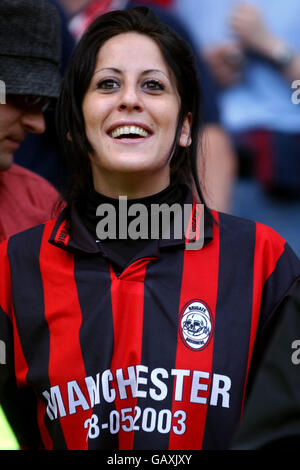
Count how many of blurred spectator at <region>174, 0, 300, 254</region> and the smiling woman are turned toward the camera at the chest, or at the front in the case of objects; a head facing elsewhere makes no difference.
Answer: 2

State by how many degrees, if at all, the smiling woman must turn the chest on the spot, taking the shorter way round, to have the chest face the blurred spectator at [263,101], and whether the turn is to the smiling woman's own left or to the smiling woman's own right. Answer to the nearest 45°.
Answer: approximately 180°

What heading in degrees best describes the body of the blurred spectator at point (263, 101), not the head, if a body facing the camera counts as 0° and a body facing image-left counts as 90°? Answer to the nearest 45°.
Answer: approximately 0°

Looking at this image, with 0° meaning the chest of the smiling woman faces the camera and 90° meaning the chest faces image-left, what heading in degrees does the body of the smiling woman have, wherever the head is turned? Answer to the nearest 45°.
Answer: approximately 0°

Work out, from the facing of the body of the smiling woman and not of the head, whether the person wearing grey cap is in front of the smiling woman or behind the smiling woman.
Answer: behind

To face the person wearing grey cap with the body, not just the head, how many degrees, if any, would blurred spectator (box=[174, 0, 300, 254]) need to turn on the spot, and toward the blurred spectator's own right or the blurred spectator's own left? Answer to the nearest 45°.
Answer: approximately 45° to the blurred spectator's own right

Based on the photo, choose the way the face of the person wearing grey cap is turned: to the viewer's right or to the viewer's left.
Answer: to the viewer's right
